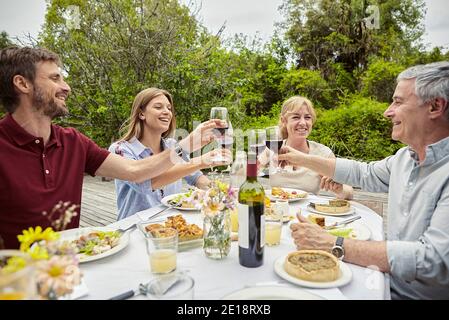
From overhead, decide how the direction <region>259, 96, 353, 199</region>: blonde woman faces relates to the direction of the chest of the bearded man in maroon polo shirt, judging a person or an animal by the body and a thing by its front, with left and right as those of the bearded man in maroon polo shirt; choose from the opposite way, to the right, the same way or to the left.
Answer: to the right

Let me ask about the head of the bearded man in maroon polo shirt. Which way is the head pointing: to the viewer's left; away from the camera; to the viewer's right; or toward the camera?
to the viewer's right

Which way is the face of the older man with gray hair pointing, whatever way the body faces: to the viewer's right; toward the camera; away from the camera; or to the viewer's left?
to the viewer's left

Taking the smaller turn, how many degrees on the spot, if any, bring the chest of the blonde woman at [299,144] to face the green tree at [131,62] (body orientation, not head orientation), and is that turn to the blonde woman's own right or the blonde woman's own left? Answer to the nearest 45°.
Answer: approximately 135° to the blonde woman's own right

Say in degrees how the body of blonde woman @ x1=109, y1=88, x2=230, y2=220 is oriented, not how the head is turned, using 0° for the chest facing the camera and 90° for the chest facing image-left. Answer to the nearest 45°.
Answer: approximately 315°

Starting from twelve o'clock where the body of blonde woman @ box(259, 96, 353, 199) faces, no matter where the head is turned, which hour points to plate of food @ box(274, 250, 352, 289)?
The plate of food is roughly at 12 o'clock from the blonde woman.

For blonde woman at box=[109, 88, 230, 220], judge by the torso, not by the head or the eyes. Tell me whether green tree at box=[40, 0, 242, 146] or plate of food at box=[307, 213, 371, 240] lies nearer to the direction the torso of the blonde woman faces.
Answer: the plate of food

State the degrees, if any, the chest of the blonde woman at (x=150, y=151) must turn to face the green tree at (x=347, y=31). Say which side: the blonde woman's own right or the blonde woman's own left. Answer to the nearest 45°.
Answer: approximately 90° to the blonde woman's own left

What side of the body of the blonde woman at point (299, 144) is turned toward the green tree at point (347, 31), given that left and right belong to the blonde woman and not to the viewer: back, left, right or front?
back

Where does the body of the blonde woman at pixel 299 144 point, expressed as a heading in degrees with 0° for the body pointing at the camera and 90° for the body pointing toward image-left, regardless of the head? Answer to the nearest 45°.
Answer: approximately 0°
